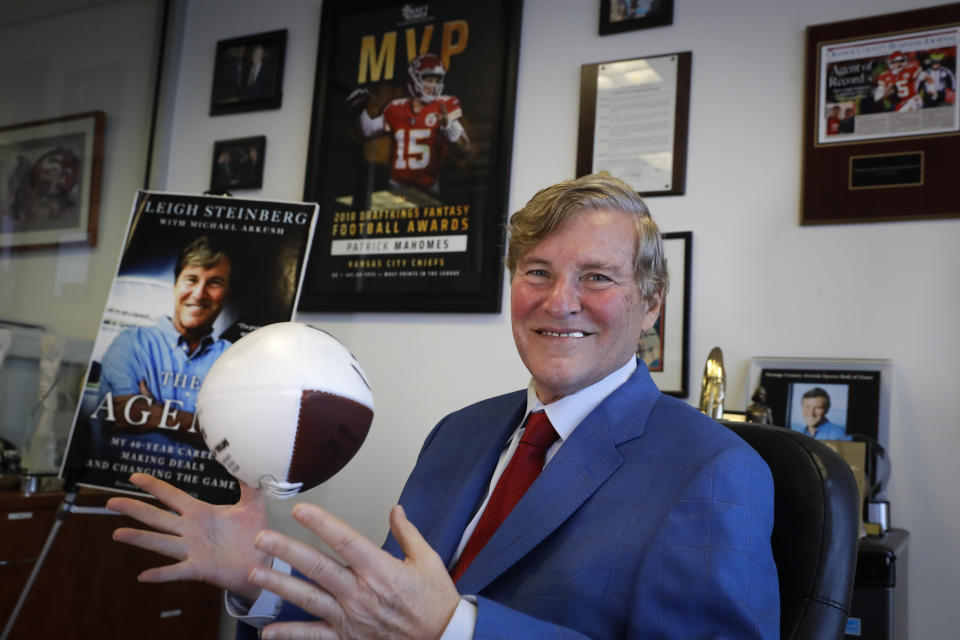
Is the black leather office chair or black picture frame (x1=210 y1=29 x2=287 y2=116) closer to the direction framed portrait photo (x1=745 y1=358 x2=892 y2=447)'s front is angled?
the black leather office chair

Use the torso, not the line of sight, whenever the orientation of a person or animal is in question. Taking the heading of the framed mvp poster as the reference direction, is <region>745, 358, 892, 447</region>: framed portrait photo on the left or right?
on its left

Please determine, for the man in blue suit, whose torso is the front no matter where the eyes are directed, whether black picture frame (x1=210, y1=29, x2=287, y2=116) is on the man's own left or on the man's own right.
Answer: on the man's own right

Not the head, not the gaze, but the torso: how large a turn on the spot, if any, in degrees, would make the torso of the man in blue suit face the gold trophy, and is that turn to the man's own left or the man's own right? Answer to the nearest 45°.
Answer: approximately 180°

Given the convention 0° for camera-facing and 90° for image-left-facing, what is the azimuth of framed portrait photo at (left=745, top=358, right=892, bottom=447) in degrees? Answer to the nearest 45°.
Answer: approximately 0°

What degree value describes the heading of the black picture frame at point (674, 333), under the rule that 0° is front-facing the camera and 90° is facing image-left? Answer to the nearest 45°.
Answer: approximately 0°

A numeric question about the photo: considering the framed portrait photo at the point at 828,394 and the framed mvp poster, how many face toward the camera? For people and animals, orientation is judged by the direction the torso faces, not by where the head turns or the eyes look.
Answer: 2

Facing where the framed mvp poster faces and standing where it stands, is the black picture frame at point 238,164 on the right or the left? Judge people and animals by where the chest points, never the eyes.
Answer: on its right
